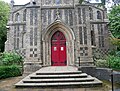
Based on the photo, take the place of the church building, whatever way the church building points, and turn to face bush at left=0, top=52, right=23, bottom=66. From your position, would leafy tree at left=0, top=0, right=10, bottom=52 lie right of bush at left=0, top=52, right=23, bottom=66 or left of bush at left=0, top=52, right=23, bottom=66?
right

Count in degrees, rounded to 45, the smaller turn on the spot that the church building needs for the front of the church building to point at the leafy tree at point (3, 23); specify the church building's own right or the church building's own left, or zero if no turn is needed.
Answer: approximately 135° to the church building's own right

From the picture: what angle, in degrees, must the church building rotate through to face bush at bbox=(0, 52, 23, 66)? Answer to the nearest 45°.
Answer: approximately 90° to its right

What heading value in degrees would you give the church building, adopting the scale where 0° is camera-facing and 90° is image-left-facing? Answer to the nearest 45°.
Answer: approximately 0°
